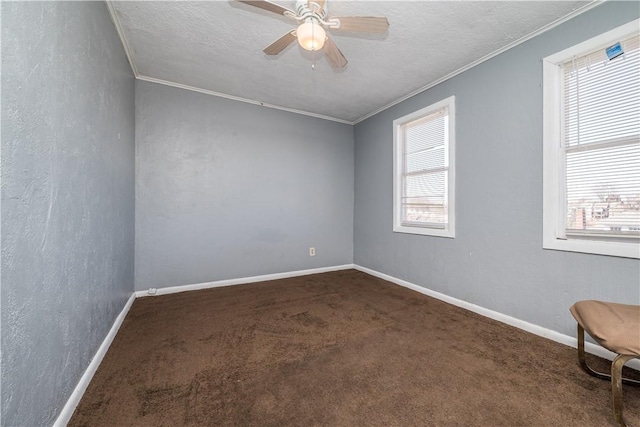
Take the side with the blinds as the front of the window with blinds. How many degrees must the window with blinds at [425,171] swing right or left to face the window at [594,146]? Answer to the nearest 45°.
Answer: approximately 90° to its left

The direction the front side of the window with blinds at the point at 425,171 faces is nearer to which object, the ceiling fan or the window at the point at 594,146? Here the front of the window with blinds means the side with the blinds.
the ceiling fan

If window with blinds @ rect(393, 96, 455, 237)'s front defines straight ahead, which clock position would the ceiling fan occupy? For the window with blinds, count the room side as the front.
The ceiling fan is roughly at 11 o'clock from the window with blinds.

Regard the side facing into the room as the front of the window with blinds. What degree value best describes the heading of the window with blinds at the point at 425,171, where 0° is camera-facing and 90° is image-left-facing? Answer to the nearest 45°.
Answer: approximately 45°
